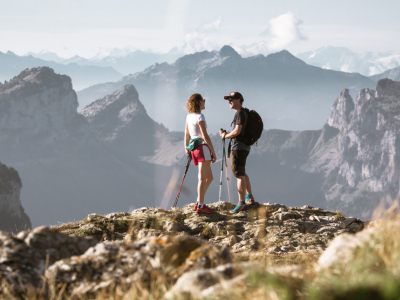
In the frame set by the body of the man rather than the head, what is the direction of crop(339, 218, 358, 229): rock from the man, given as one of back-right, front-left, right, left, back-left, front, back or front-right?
back

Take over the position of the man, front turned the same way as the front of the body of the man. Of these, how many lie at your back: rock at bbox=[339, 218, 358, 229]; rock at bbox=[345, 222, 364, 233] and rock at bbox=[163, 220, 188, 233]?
2

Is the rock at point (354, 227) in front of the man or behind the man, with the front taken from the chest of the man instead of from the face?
behind

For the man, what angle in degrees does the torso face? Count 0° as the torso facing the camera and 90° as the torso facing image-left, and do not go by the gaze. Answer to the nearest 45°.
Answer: approximately 90°

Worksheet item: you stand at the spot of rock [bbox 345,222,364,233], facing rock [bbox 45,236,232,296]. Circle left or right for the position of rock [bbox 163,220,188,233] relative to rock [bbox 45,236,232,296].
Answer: right
